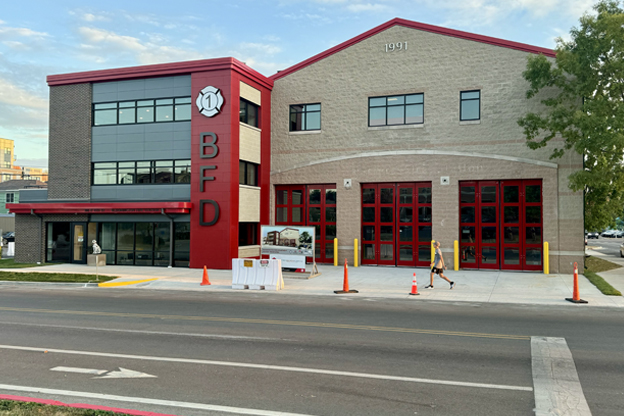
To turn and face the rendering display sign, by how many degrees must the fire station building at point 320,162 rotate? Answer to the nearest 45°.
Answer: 0° — it already faces it

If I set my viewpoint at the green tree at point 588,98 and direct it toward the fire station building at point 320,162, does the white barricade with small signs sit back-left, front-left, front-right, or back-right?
front-left

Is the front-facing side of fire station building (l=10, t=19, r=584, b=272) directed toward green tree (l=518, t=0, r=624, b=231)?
no

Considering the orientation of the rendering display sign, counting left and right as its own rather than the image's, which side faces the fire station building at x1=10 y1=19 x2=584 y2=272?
back

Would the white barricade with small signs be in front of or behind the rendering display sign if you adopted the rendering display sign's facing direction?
in front

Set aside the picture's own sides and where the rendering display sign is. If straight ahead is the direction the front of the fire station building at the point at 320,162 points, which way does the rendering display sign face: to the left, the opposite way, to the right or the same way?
the same way

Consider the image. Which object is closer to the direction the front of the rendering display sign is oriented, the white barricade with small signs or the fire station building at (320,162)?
the white barricade with small signs

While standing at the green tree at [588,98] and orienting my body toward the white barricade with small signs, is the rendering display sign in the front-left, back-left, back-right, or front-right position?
front-right

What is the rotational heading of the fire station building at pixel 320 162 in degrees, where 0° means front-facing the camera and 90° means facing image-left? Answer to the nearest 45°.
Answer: approximately 0°

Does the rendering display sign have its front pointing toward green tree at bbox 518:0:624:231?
no

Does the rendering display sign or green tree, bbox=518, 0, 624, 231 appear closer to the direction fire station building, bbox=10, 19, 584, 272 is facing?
the rendering display sign

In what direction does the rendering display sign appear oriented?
toward the camera

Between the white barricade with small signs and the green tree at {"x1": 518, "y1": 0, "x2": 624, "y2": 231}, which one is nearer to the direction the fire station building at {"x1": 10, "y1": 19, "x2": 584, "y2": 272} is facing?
the white barricade with small signs

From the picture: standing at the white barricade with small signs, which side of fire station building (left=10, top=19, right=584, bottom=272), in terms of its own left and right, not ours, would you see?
front

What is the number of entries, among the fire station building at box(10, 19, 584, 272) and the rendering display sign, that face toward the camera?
2

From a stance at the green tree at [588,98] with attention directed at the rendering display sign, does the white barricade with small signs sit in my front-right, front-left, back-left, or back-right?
front-left
